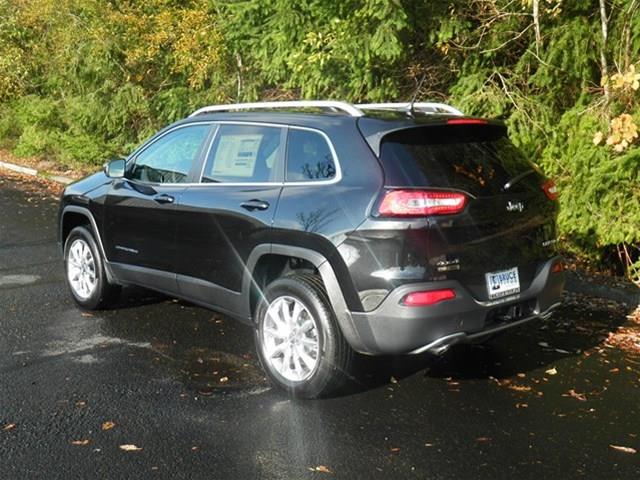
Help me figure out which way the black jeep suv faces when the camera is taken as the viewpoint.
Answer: facing away from the viewer and to the left of the viewer

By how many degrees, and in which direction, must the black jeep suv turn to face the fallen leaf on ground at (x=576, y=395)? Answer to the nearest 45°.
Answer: approximately 135° to its right

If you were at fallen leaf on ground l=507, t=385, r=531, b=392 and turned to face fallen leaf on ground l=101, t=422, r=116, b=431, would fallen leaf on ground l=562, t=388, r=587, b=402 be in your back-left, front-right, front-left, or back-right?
back-left

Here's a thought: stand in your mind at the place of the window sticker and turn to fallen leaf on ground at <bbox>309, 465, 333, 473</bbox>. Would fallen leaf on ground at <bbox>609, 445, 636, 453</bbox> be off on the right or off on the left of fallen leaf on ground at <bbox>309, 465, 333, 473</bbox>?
left

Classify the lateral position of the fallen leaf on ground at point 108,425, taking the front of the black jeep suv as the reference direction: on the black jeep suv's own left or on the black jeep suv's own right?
on the black jeep suv's own left

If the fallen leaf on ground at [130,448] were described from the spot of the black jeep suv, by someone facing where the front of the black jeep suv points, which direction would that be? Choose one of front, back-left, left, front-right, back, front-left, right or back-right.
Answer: left

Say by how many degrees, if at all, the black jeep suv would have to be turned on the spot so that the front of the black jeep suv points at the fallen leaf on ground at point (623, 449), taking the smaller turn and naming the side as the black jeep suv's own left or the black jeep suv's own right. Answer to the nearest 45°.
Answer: approximately 180°
